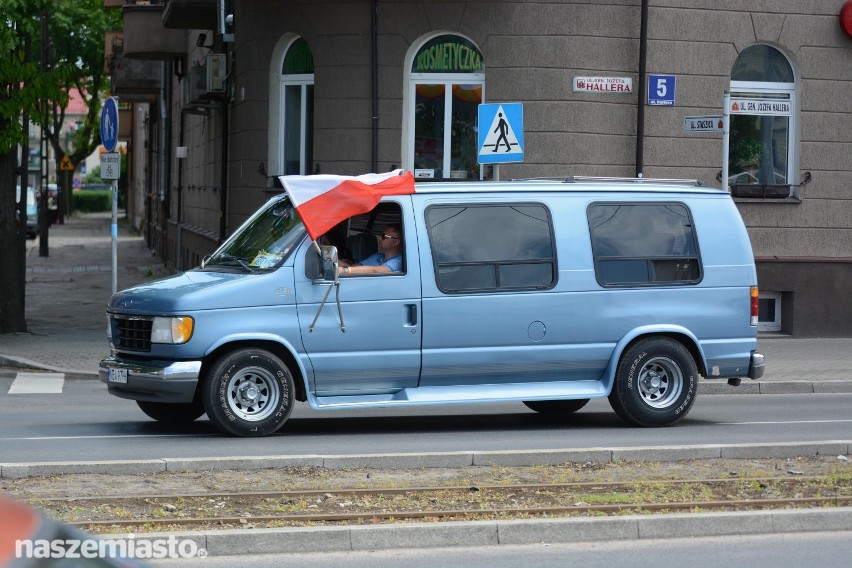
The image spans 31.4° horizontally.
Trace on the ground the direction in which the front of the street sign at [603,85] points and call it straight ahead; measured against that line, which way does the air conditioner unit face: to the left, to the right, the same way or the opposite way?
to the right

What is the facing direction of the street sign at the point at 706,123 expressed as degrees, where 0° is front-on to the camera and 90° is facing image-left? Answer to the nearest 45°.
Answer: approximately 0°

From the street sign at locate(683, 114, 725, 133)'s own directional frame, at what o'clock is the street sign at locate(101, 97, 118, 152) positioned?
the street sign at locate(101, 97, 118, 152) is roughly at 3 o'clock from the street sign at locate(683, 114, 725, 133).

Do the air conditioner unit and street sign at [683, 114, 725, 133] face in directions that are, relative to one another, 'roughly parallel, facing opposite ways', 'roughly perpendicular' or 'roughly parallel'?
roughly perpendicular

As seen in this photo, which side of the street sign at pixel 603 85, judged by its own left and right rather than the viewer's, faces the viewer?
front

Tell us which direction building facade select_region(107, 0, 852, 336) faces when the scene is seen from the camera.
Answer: facing the viewer

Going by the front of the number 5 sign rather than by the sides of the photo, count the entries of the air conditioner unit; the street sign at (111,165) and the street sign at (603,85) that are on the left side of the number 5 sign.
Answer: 0

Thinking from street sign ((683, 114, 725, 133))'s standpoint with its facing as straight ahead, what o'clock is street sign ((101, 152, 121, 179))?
street sign ((101, 152, 121, 179)) is roughly at 3 o'clock from street sign ((683, 114, 725, 133)).

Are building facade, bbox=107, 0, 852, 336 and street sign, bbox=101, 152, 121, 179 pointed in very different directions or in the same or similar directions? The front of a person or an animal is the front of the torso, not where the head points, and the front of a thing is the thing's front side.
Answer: same or similar directions

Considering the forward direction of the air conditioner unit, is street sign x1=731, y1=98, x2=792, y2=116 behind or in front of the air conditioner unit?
behind

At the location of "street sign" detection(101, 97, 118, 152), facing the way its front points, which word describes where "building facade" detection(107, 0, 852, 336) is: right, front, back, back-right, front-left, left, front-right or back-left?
back

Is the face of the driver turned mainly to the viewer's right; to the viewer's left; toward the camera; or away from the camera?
to the viewer's left
